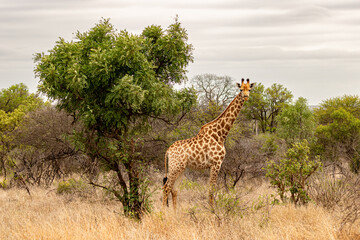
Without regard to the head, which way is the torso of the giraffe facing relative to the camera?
to the viewer's right

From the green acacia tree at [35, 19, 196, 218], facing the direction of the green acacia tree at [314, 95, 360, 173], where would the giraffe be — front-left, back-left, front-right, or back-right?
front-right

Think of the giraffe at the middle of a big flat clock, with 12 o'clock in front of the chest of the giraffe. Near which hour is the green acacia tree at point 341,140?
The green acacia tree is roughly at 10 o'clock from the giraffe.

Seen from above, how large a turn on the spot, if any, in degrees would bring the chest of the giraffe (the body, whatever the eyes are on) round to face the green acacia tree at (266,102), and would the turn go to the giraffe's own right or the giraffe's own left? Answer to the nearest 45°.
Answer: approximately 90° to the giraffe's own left

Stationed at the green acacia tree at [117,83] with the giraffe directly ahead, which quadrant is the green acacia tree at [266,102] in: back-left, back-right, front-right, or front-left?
front-left

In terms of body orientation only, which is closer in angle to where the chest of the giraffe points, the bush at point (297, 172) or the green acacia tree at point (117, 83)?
the bush

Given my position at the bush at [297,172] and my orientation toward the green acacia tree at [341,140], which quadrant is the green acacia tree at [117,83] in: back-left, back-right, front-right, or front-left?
back-left

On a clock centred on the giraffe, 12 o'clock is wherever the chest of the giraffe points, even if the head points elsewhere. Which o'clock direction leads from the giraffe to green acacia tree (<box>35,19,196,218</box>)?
The green acacia tree is roughly at 6 o'clock from the giraffe.
